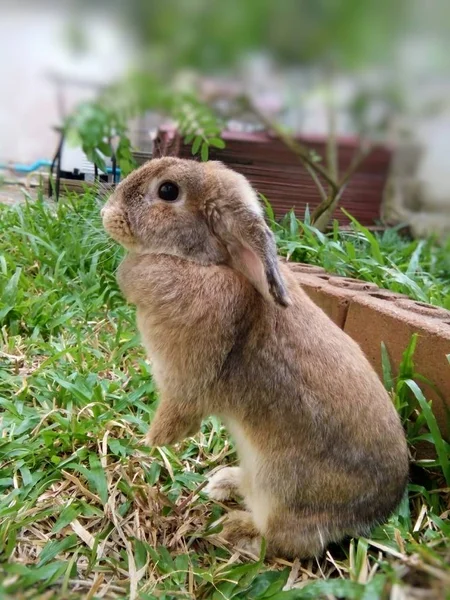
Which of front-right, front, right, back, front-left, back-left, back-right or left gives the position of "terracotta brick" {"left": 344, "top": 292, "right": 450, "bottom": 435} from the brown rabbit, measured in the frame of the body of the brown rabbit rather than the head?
back-right

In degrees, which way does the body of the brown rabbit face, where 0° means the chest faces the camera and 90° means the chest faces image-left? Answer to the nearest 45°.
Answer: approximately 90°

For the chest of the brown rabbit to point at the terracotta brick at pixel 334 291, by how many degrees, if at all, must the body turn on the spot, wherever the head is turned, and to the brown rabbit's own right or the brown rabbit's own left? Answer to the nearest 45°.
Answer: approximately 90° to the brown rabbit's own right

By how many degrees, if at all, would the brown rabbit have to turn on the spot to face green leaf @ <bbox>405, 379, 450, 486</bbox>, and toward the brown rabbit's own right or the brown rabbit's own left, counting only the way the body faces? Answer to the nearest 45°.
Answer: approximately 180°
